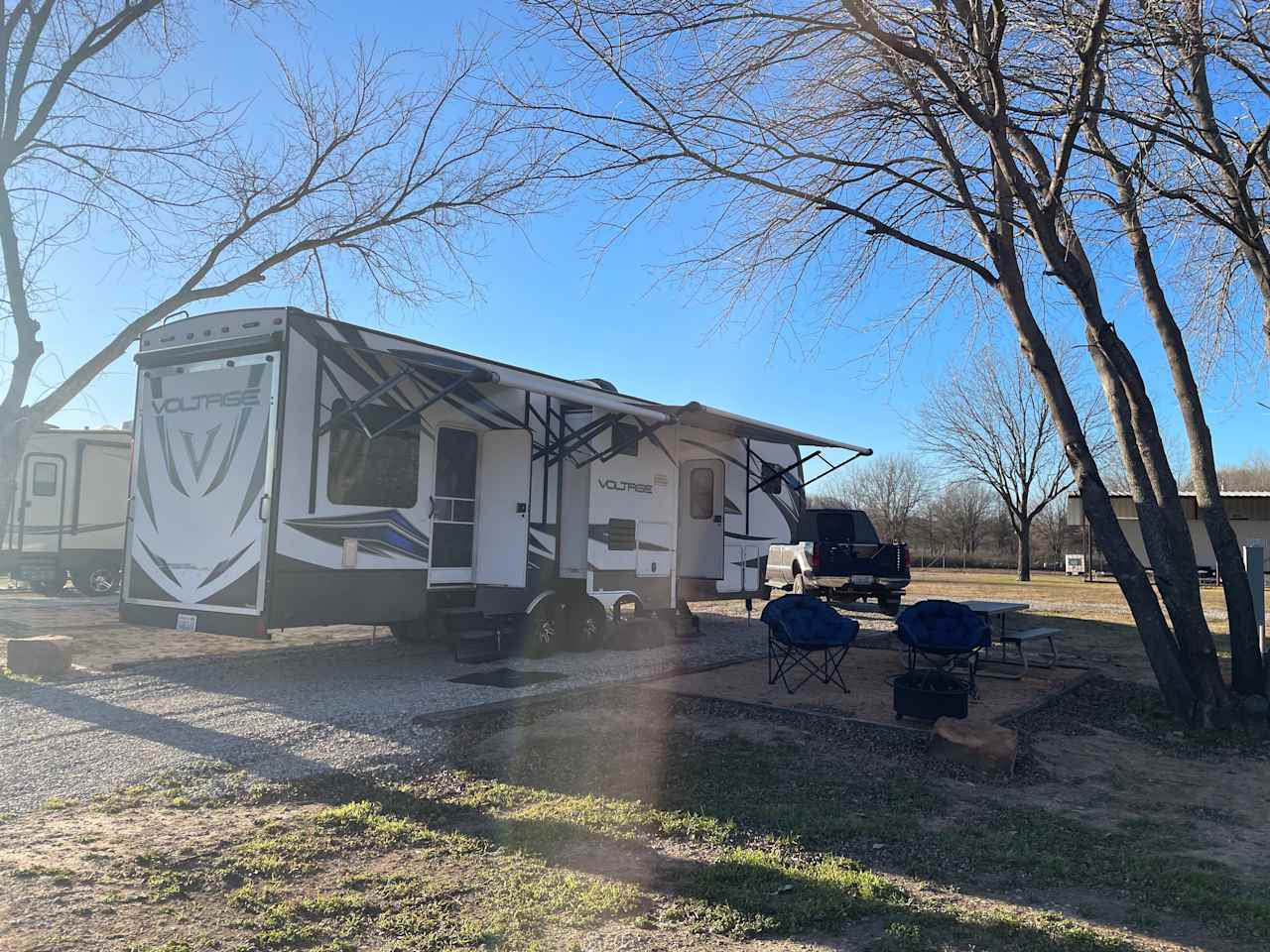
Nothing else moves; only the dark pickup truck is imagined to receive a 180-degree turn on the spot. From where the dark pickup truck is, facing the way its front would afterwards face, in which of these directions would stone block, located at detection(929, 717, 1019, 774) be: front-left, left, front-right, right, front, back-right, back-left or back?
front-right

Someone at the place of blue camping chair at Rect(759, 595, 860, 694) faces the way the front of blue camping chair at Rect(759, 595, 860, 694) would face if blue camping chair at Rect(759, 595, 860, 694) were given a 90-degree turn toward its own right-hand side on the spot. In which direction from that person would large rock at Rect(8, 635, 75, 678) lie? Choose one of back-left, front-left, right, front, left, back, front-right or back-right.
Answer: front-right

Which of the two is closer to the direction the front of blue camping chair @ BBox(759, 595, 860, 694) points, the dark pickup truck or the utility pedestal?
the utility pedestal

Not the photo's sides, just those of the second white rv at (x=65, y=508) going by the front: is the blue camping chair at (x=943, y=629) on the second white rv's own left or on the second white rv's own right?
on the second white rv's own right

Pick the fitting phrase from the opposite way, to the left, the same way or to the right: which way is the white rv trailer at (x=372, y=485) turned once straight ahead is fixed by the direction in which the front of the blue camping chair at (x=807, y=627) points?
to the left

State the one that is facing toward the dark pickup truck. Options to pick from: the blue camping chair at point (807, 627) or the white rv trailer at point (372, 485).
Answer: the white rv trailer

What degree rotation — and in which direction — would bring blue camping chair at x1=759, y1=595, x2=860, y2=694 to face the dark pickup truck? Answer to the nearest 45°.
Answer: approximately 135° to its left

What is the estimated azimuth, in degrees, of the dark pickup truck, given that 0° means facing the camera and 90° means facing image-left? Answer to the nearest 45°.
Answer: approximately 135°

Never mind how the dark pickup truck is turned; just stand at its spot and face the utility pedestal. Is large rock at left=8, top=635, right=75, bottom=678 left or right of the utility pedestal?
right

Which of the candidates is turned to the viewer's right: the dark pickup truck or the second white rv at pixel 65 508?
the second white rv

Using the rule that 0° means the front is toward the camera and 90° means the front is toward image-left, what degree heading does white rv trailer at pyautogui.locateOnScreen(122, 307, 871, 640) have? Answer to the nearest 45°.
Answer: approximately 225°

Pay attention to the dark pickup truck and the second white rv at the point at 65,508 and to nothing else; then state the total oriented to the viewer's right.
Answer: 1

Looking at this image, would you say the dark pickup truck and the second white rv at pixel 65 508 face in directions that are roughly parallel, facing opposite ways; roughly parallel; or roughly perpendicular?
roughly perpendicular

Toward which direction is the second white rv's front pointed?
to the viewer's right

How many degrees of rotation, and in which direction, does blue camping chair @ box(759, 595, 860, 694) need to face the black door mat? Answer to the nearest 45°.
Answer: approximately 135° to its right
